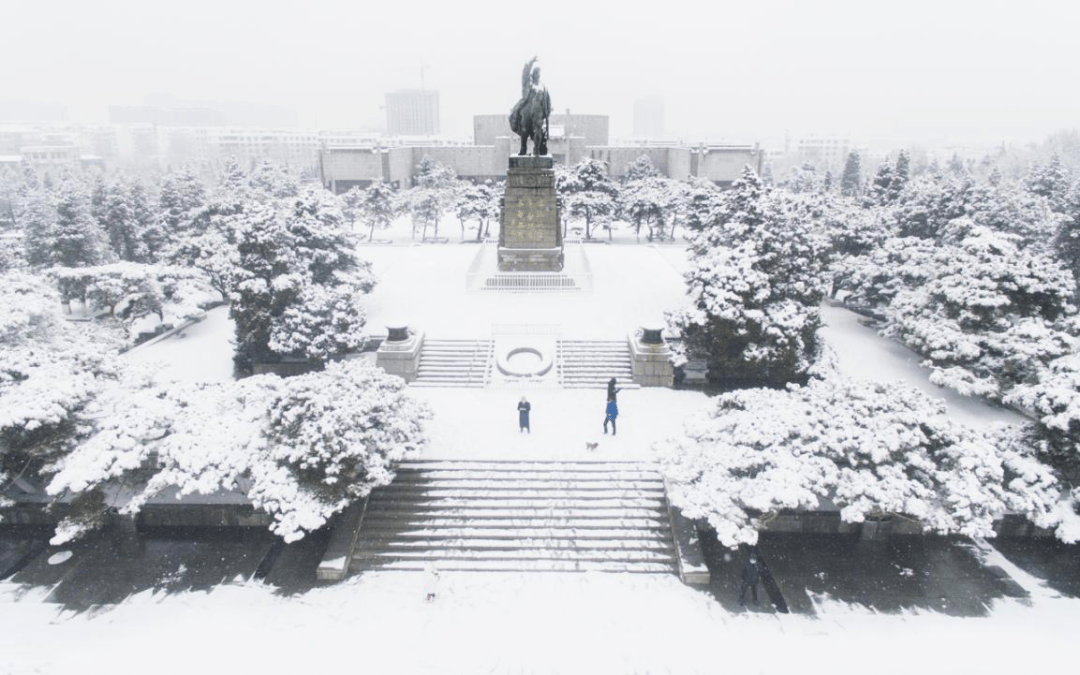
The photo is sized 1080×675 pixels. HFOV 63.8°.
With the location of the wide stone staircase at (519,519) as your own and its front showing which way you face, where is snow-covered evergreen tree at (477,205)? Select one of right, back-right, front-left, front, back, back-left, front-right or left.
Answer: back

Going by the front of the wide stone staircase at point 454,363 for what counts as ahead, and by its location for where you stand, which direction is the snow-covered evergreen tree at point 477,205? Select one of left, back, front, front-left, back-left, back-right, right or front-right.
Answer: back

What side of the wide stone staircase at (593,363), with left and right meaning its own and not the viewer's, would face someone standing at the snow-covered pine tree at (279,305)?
right

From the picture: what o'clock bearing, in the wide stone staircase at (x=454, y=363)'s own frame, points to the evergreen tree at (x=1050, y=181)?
The evergreen tree is roughly at 8 o'clock from the wide stone staircase.

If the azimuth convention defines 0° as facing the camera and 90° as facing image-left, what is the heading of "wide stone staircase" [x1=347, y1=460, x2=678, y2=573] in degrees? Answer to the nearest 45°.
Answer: approximately 0°

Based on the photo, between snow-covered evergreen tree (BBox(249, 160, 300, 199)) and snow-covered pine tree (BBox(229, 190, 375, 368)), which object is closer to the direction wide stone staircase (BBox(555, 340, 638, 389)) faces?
the snow-covered pine tree

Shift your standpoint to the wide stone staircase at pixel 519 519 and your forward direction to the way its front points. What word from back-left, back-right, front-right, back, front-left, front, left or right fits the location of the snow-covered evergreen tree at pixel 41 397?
right

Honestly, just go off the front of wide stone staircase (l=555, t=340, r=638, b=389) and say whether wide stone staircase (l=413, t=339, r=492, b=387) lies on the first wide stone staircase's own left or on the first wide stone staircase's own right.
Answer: on the first wide stone staircase's own right

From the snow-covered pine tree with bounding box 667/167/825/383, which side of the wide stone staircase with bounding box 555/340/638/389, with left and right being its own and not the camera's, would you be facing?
left
